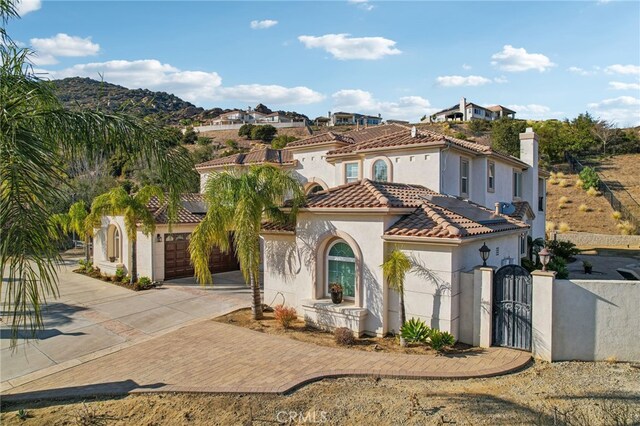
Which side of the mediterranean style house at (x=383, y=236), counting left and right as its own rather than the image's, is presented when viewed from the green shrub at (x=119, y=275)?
right

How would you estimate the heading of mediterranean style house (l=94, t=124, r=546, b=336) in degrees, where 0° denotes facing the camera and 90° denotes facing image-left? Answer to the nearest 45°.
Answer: approximately 45°

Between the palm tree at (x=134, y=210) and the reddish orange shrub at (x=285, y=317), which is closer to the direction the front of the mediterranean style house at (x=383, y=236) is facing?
the reddish orange shrub

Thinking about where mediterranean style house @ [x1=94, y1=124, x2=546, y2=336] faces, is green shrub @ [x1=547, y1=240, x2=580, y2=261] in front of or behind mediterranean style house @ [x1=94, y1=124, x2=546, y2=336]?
behind

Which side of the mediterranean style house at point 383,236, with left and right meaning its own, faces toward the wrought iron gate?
left

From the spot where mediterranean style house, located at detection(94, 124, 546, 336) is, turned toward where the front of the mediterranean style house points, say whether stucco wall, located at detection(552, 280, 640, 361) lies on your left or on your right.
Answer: on your left
